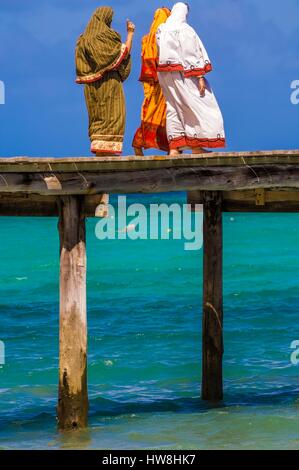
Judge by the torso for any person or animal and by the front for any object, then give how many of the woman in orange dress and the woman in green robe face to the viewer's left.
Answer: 0

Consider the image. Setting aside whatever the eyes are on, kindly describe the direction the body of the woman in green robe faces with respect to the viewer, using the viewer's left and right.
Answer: facing away from the viewer and to the right of the viewer

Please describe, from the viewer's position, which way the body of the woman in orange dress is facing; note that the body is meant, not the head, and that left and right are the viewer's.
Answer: facing away from the viewer and to the right of the viewer
